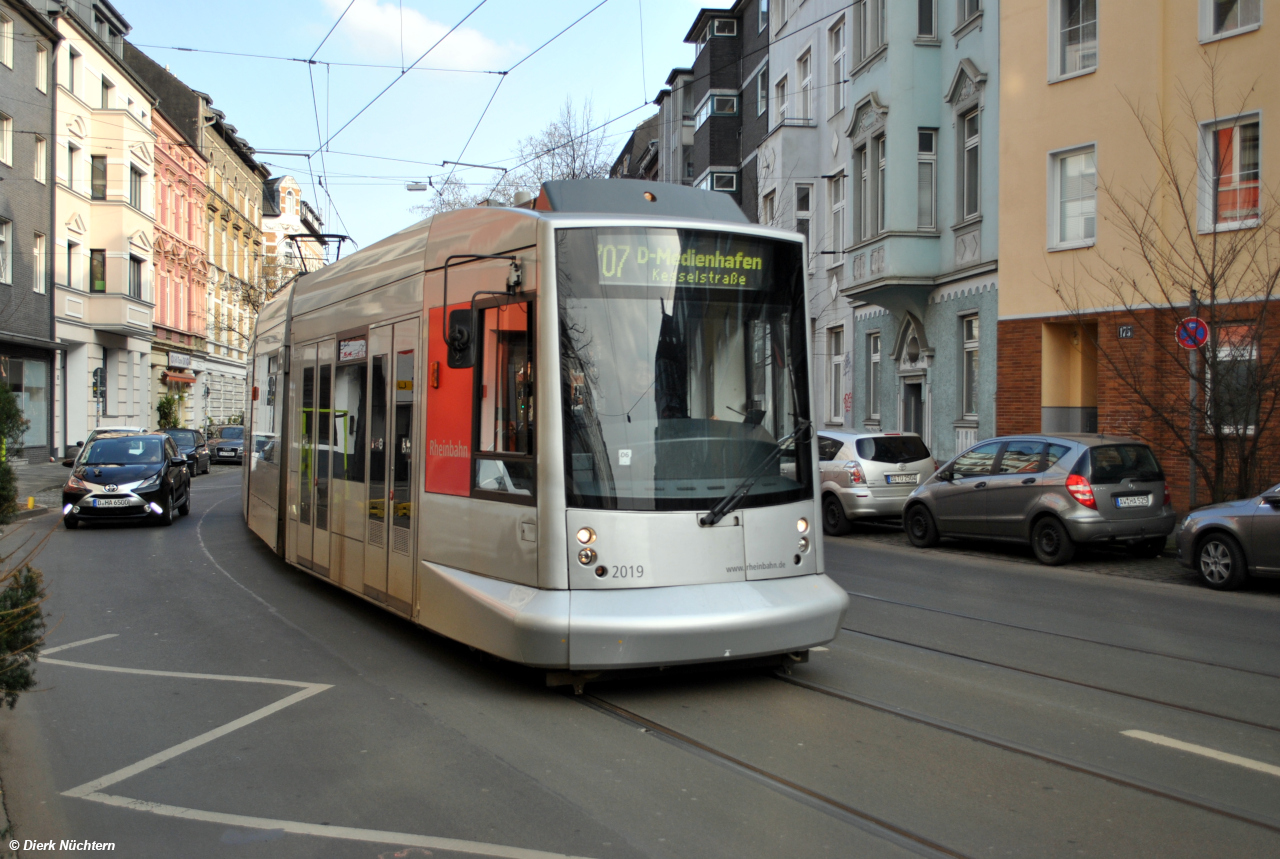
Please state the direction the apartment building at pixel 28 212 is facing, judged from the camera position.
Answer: facing the viewer and to the right of the viewer

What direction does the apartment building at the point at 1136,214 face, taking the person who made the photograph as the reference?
facing the viewer and to the left of the viewer

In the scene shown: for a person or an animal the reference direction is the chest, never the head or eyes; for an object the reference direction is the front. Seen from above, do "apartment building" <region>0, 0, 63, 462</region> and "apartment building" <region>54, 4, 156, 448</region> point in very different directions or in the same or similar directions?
same or similar directions

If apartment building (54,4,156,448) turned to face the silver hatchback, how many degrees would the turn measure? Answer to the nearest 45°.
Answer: approximately 45° to its right

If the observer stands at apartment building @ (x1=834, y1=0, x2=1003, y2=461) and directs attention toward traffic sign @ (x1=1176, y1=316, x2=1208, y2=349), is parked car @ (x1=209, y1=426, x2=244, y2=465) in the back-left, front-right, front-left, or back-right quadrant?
back-right

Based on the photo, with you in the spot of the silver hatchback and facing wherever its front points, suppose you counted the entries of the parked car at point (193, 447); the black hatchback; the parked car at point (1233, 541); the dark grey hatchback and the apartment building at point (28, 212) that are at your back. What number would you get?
2

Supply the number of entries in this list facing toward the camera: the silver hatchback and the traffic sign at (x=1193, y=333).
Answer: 1

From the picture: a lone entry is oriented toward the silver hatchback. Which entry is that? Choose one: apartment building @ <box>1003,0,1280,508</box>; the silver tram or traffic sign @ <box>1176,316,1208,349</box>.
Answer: the apartment building

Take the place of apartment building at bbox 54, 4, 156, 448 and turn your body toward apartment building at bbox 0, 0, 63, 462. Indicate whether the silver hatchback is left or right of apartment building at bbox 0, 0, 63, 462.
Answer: left

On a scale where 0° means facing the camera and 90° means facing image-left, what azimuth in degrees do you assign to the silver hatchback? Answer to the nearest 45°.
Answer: approximately 135°

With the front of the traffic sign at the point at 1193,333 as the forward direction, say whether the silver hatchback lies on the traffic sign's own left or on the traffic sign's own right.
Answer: on the traffic sign's own right

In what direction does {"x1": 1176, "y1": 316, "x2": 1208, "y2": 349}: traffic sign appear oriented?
toward the camera

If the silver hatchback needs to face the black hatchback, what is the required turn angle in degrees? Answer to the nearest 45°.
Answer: approximately 45° to its left
